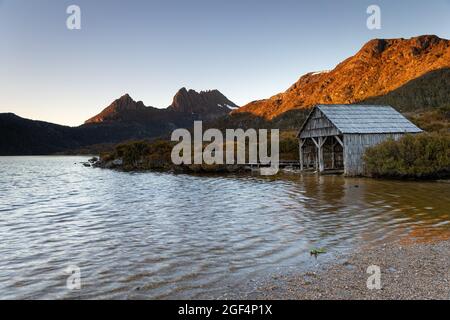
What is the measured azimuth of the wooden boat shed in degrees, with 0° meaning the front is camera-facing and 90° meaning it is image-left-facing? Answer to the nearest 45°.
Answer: approximately 45°
